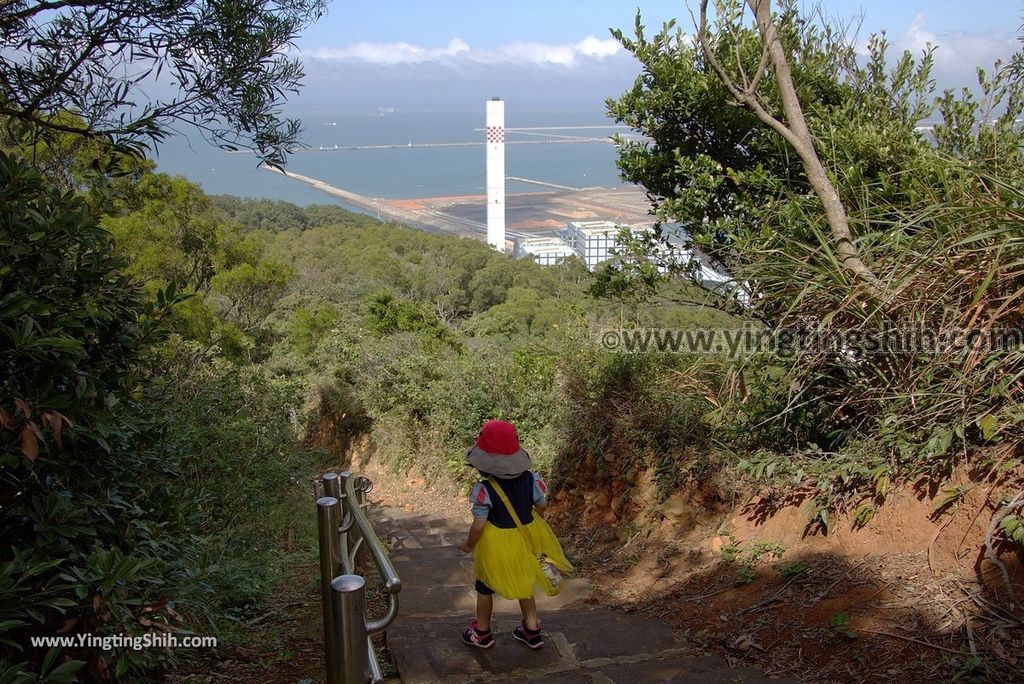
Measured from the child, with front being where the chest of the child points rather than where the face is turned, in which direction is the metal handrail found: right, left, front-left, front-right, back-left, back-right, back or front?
back-left

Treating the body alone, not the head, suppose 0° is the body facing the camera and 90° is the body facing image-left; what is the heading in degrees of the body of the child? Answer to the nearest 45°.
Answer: approximately 135°
